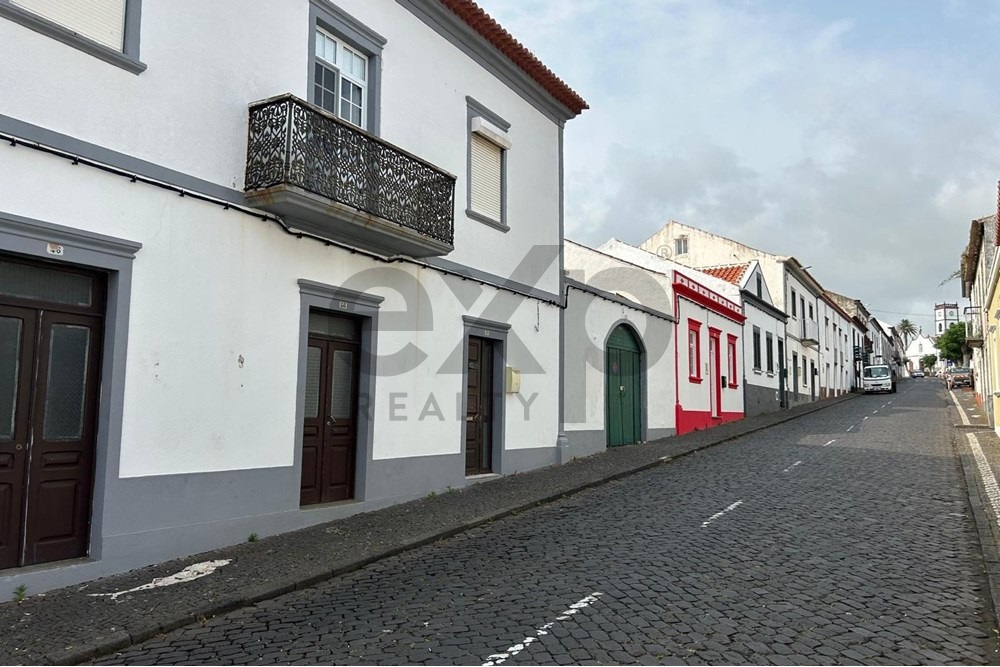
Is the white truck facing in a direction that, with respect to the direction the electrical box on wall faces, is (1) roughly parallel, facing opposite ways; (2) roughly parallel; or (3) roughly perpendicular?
roughly perpendicular

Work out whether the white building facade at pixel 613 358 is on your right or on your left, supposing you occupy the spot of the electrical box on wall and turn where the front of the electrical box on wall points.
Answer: on your left

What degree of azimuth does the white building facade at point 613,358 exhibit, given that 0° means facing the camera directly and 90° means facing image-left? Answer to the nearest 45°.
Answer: approximately 315°

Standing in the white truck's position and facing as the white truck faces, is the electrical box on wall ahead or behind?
ahead

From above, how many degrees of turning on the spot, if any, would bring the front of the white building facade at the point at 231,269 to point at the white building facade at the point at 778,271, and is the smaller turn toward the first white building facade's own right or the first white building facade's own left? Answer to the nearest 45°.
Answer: approximately 90° to the first white building facade's own left

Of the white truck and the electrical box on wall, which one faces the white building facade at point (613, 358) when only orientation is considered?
the white truck

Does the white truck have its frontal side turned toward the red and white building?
yes

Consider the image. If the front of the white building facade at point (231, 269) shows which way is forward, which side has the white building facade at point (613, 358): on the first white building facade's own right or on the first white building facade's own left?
on the first white building facade's own left

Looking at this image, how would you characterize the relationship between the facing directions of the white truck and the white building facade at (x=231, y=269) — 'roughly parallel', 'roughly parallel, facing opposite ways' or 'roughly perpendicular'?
roughly perpendicular

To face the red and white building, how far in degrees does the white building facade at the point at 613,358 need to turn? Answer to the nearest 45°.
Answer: approximately 90° to its left

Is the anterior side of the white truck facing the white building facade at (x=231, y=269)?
yes
